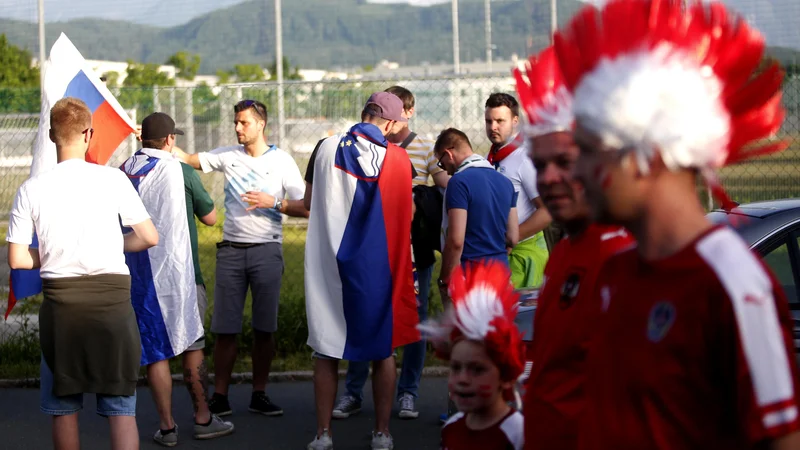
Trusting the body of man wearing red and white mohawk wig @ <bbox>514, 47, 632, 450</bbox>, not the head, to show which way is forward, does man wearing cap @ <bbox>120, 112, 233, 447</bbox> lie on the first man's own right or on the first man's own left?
on the first man's own right

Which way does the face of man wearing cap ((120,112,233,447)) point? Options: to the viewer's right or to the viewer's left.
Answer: to the viewer's right

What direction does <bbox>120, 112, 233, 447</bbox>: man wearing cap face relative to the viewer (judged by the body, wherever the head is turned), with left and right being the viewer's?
facing away from the viewer and to the right of the viewer

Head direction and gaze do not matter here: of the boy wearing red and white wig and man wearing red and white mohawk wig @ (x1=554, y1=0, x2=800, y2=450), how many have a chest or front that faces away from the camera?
0

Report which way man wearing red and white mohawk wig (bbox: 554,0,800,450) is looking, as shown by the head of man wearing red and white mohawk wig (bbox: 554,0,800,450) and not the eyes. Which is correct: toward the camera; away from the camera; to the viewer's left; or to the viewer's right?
to the viewer's left

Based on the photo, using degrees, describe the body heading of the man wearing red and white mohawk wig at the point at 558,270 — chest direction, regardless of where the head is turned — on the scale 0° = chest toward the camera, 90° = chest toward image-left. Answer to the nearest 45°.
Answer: approximately 45°

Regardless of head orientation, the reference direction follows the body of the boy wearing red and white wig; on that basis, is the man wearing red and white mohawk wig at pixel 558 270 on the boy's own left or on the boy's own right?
on the boy's own left

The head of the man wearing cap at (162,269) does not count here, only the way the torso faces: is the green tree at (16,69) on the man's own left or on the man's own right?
on the man's own left

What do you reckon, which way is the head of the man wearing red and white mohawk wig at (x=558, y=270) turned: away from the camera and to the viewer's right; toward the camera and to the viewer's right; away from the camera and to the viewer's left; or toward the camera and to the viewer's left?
toward the camera and to the viewer's left
